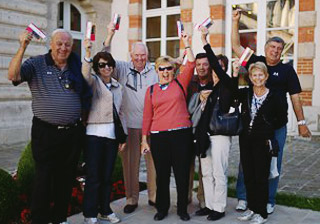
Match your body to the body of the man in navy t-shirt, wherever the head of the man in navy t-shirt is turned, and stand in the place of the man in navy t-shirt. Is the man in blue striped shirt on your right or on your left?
on your right

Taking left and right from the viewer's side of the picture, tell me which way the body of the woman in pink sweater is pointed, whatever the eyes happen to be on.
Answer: facing the viewer

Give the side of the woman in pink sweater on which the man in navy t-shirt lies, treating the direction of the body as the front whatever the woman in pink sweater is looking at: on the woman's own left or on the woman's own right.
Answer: on the woman's own left

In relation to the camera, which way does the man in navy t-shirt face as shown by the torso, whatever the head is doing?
toward the camera

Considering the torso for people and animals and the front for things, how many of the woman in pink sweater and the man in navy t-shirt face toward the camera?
2

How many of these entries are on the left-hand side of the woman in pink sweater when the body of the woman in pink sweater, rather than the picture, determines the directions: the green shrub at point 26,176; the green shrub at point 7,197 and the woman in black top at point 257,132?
1

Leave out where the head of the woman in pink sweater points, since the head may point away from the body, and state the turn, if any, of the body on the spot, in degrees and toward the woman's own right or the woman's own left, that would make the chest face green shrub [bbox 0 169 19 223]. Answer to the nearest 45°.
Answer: approximately 90° to the woman's own right

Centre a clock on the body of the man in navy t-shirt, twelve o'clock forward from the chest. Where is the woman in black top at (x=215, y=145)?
The woman in black top is roughly at 2 o'clock from the man in navy t-shirt.
